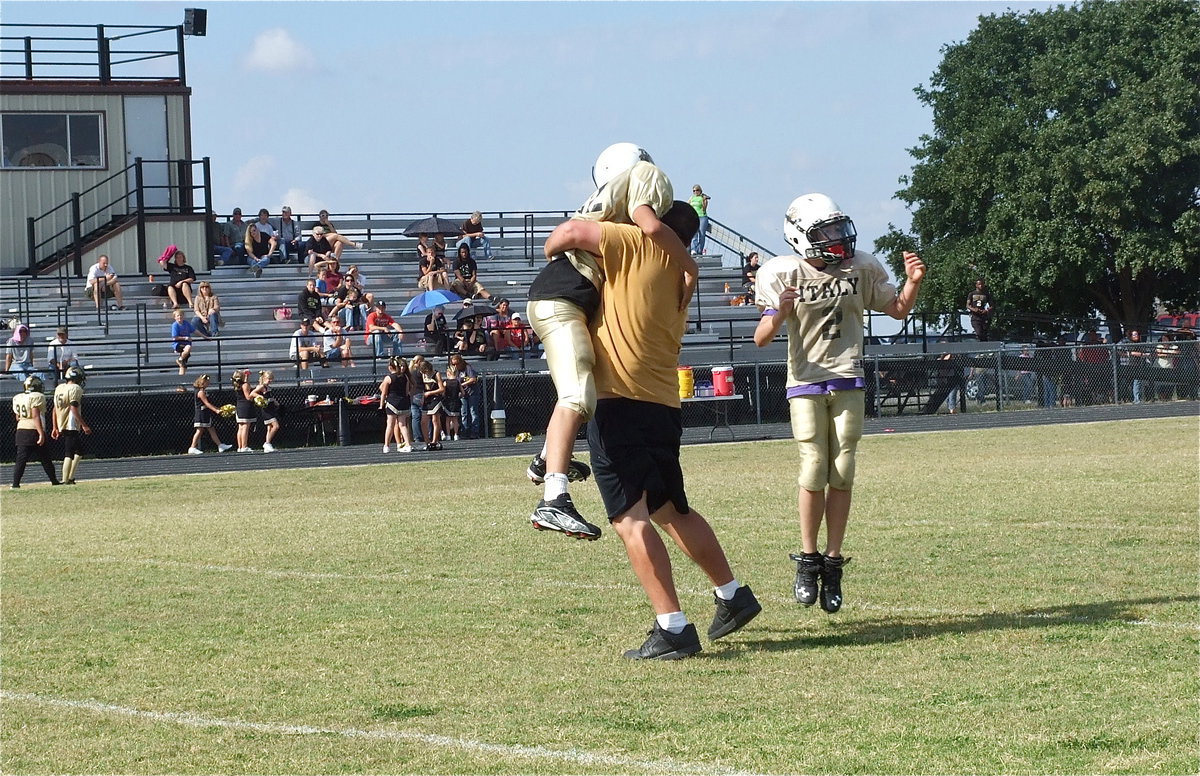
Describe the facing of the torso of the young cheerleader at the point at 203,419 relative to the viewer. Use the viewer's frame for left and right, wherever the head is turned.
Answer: facing to the right of the viewer

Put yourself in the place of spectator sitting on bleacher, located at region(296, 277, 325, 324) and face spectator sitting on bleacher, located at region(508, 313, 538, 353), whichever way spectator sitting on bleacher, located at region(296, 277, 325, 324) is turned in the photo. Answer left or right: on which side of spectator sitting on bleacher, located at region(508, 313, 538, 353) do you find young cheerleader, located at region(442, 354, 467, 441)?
right

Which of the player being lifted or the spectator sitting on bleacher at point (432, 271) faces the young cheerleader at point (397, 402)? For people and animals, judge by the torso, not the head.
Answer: the spectator sitting on bleacher

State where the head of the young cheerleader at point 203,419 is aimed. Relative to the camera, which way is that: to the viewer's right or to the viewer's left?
to the viewer's right

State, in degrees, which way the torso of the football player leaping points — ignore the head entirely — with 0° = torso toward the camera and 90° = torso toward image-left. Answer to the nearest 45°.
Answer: approximately 0°

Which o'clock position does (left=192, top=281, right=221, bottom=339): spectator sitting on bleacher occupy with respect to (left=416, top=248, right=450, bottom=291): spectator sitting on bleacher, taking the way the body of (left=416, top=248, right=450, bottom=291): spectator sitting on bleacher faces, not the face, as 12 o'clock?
(left=192, top=281, right=221, bottom=339): spectator sitting on bleacher is roughly at 2 o'clock from (left=416, top=248, right=450, bottom=291): spectator sitting on bleacher.
